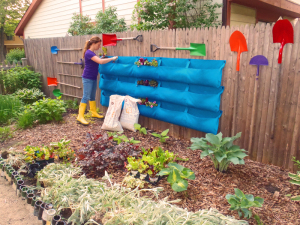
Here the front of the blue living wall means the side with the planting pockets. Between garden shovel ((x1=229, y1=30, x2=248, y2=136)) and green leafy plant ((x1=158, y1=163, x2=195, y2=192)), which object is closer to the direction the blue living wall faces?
the green leafy plant

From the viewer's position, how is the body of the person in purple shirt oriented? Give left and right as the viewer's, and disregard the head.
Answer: facing to the right of the viewer

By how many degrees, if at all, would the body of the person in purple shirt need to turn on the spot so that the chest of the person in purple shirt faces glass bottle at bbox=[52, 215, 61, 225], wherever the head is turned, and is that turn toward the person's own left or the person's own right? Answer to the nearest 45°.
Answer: approximately 90° to the person's own right

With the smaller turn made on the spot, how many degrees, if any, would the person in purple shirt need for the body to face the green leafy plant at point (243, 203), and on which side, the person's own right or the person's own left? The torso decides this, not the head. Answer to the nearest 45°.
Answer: approximately 90° to the person's own right

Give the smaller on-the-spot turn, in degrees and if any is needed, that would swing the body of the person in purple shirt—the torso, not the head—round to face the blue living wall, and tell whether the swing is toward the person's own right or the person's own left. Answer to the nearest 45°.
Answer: approximately 45° to the person's own right

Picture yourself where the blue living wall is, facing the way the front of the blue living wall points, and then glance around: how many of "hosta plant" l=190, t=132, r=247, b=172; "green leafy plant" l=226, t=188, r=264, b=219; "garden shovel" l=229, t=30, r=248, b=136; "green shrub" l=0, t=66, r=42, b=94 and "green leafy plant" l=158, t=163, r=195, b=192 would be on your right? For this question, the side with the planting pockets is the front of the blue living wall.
1

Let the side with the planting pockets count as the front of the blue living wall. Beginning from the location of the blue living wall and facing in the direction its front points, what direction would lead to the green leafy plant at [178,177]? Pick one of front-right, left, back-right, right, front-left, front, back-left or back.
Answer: front-left

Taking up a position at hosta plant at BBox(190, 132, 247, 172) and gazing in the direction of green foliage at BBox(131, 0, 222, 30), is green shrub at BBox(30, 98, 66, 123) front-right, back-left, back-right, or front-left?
front-left

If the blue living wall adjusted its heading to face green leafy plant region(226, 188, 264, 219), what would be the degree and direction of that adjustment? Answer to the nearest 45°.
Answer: approximately 45° to its left

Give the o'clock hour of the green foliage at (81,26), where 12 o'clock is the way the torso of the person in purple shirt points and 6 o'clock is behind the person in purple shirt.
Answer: The green foliage is roughly at 9 o'clock from the person in purple shirt.

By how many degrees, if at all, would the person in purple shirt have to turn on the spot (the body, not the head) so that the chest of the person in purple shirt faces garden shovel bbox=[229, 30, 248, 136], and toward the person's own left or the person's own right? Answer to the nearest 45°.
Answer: approximately 45° to the person's own right

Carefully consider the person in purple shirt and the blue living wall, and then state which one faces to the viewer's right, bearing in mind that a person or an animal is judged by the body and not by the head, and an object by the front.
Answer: the person in purple shirt

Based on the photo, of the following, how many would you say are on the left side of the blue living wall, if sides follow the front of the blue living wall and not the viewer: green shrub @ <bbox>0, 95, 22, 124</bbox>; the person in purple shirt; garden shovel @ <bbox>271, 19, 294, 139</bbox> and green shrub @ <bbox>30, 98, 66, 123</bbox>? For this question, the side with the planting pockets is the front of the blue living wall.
1

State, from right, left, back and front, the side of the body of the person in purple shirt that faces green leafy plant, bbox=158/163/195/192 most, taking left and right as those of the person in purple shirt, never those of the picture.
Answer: right

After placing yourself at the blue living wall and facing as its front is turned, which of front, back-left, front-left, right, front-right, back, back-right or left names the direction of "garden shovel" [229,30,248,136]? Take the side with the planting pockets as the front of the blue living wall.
left

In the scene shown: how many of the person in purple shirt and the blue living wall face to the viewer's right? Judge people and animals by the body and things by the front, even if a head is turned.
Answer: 1

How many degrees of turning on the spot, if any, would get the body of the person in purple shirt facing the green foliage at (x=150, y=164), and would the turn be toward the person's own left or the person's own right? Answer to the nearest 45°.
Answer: approximately 90° to the person's own right

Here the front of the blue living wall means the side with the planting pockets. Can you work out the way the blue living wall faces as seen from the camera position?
facing the viewer and to the left of the viewer

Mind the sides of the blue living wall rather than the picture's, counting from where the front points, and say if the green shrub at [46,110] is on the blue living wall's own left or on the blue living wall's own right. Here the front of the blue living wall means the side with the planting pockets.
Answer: on the blue living wall's own right
